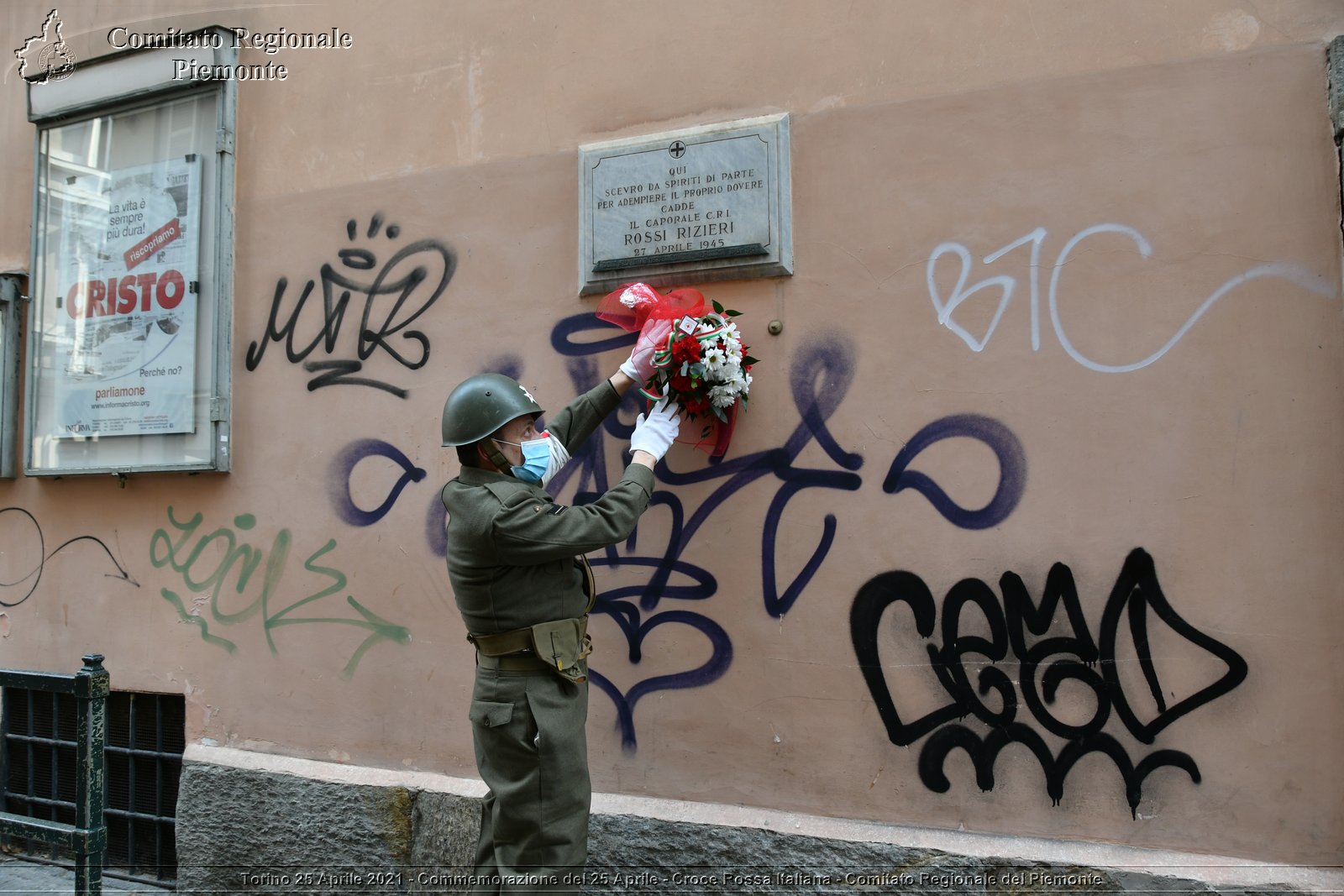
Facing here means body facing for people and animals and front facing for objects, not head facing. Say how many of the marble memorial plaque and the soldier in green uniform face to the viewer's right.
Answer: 1

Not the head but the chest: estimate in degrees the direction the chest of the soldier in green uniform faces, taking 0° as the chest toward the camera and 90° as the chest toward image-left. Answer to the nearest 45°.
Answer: approximately 270°

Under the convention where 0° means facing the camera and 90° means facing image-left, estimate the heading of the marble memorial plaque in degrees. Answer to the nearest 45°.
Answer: approximately 45°

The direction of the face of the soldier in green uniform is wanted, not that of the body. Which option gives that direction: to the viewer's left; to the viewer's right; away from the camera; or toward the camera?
to the viewer's right

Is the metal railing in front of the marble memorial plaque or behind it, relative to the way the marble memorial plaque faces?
in front

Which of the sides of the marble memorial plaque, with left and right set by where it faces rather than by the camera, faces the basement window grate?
right

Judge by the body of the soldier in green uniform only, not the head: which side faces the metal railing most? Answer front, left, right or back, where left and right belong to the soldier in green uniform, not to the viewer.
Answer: back

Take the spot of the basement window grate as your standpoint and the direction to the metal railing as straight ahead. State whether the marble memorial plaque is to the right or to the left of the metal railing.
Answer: left
